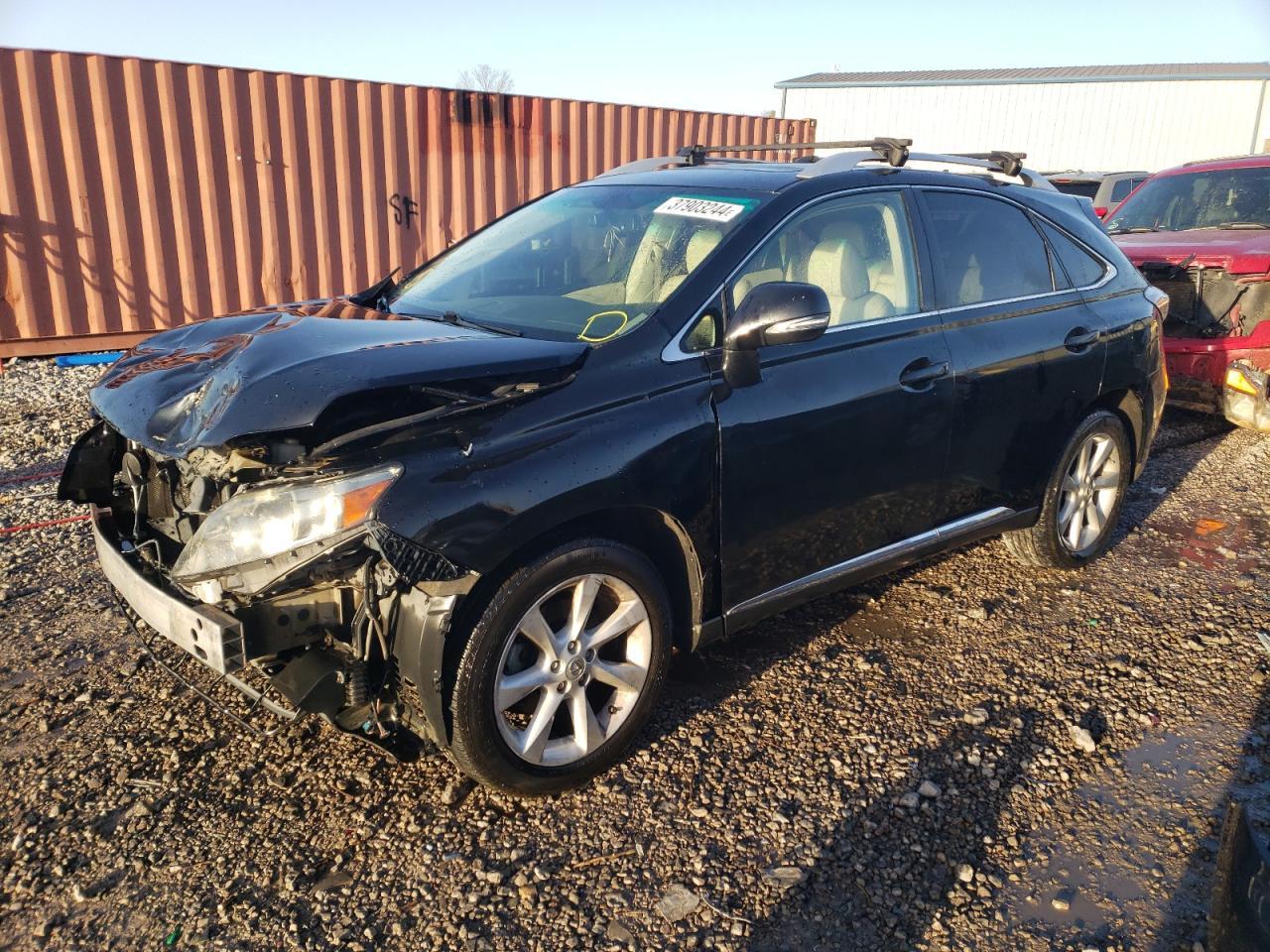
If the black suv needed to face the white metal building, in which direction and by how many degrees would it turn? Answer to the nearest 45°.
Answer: approximately 180°

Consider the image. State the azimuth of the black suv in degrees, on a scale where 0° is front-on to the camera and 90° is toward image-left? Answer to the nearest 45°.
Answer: approximately 45°

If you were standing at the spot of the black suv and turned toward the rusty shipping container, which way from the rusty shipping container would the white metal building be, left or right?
right

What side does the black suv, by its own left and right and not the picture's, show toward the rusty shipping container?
right
